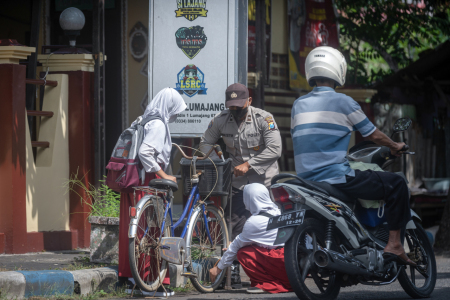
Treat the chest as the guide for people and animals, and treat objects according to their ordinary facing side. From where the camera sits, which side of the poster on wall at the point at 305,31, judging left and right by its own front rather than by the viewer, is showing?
front

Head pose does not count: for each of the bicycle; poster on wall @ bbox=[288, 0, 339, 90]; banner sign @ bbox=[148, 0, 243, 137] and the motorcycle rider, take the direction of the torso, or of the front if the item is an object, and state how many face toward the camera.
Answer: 2

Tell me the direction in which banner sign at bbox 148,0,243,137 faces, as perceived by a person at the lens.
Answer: facing the viewer

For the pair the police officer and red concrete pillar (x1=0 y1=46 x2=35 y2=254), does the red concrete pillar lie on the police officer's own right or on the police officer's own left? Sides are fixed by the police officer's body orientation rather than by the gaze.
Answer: on the police officer's own right

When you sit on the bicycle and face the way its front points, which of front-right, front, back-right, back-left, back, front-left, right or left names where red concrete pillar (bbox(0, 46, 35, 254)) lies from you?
left

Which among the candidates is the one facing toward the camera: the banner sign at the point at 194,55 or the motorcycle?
the banner sign

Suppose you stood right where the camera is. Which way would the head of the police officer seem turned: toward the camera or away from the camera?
toward the camera

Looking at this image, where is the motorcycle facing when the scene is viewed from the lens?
facing away from the viewer and to the right of the viewer

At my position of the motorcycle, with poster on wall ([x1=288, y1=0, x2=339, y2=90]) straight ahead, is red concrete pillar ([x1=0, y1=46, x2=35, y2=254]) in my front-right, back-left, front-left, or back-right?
front-left

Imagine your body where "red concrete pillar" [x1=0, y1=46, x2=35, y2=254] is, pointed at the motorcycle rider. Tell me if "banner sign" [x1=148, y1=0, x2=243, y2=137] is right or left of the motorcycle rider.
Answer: left

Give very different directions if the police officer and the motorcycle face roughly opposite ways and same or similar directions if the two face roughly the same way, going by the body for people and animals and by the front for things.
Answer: very different directions

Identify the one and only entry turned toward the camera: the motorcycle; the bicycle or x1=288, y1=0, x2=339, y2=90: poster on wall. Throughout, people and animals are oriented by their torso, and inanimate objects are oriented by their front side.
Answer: the poster on wall

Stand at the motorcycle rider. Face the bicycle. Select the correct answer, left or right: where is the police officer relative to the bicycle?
right

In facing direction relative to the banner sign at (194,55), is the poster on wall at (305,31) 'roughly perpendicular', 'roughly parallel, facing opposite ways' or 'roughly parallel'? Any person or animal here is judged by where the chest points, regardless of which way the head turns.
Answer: roughly parallel
